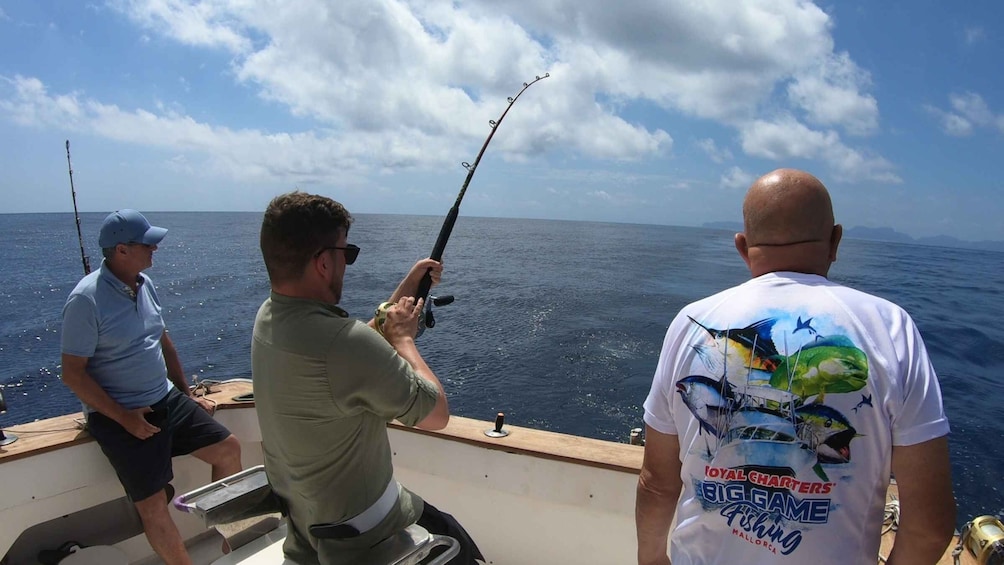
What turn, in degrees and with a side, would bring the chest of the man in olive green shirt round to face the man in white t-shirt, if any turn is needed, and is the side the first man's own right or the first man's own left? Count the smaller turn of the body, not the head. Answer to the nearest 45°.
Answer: approximately 90° to the first man's own right

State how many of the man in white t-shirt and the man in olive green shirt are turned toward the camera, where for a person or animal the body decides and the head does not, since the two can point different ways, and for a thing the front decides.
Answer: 0

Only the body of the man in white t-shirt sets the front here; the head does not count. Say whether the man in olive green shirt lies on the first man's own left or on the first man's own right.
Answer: on the first man's own left

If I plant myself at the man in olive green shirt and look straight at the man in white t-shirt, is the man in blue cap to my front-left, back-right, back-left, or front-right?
back-left

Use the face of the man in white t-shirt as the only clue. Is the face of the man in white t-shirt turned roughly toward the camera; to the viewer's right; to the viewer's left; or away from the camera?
away from the camera

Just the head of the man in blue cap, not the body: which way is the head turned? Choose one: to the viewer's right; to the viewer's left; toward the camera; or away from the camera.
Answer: to the viewer's right

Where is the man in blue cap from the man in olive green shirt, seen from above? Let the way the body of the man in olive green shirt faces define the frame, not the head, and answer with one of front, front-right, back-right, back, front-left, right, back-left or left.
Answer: left

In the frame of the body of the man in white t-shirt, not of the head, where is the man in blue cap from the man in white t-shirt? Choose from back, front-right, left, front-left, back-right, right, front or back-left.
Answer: left

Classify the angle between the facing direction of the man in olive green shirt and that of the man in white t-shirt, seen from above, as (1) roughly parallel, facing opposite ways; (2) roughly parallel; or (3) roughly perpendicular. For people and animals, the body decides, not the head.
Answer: roughly parallel

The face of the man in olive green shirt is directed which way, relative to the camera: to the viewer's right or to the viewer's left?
to the viewer's right

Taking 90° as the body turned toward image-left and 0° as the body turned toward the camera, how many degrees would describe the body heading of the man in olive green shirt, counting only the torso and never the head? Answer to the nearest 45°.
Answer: approximately 225°

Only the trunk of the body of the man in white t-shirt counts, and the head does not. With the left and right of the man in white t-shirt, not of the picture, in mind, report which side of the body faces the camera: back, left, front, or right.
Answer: back
